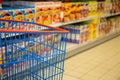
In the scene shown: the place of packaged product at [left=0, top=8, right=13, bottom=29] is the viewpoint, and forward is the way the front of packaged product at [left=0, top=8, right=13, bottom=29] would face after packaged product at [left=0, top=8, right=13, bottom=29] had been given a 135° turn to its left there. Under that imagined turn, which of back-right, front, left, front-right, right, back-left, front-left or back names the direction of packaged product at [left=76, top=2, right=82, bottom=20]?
front

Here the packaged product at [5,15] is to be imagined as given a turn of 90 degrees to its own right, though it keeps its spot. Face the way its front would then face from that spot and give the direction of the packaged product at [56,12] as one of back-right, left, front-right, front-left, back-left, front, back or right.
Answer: back-right

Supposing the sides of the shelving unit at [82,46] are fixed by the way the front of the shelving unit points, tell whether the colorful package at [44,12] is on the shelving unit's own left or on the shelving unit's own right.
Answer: on the shelving unit's own right

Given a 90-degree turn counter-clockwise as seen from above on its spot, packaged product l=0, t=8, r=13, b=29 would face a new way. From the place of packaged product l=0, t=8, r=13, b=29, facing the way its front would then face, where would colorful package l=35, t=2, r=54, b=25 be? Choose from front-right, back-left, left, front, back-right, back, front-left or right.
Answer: front-left

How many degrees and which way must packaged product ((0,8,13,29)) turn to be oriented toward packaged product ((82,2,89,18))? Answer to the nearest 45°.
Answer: approximately 135° to its left
